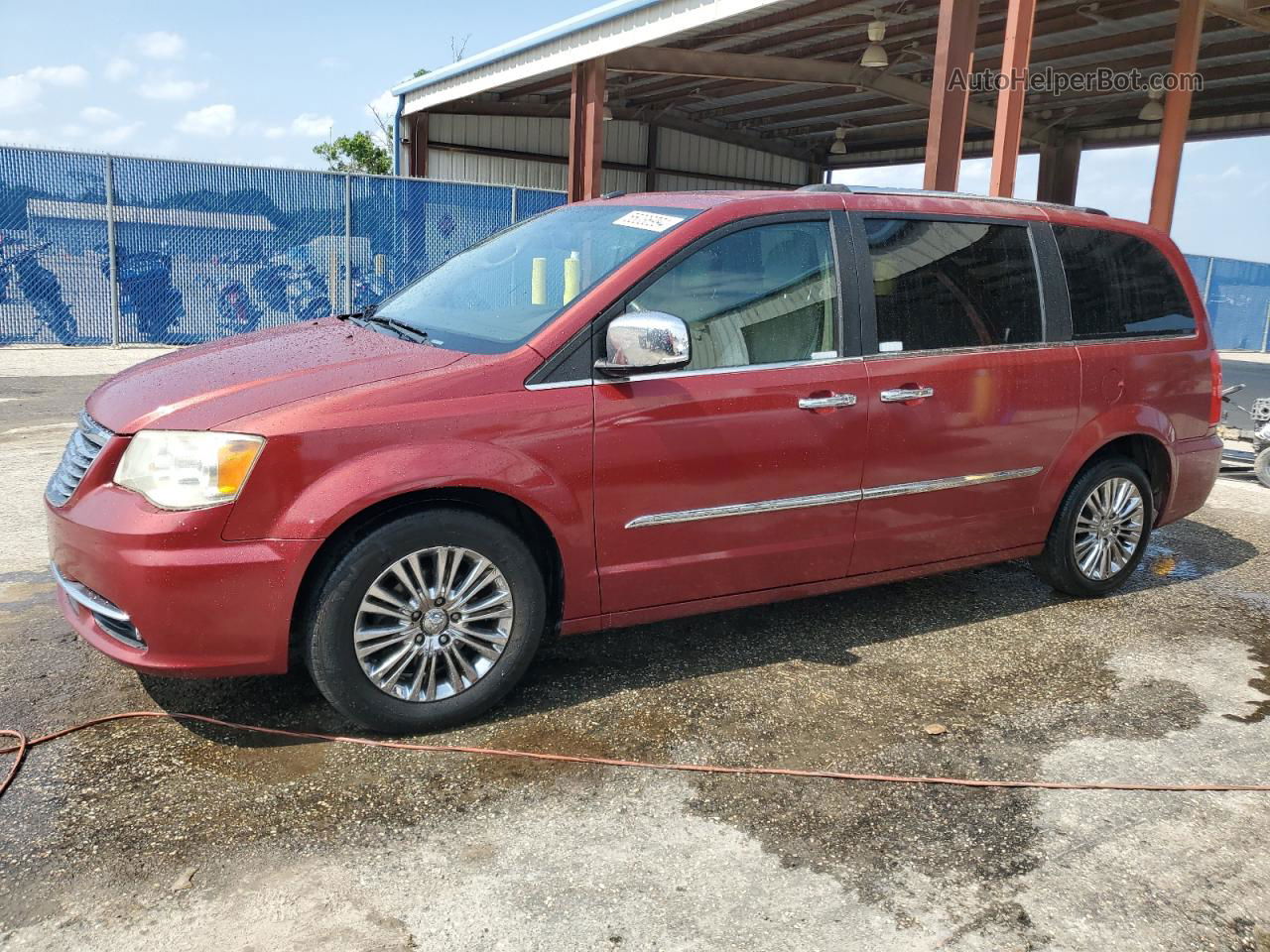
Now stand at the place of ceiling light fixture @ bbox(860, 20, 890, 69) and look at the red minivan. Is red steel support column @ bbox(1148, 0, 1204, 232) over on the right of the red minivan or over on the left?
left

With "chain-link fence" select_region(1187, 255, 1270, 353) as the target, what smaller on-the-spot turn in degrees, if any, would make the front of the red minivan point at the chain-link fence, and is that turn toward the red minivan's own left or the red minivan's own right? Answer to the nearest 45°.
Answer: approximately 180°

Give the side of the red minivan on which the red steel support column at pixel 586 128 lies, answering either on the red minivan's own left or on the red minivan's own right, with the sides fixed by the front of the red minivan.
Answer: on the red minivan's own right

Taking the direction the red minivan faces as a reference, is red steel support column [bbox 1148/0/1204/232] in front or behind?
behind

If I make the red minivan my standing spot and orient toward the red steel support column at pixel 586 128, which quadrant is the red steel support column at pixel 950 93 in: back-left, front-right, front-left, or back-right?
front-right

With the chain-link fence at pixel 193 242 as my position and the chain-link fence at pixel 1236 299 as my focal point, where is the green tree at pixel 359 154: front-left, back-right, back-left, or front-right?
front-left

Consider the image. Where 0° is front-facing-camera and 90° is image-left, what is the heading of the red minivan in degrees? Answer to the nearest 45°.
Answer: approximately 45°

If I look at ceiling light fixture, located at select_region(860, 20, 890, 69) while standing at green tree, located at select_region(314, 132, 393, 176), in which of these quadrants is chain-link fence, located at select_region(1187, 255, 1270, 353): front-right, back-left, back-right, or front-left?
front-left

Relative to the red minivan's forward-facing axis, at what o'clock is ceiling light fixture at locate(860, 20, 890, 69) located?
The ceiling light fixture is roughly at 5 o'clock from the red minivan.

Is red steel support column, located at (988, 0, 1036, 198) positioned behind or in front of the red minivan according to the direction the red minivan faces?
behind

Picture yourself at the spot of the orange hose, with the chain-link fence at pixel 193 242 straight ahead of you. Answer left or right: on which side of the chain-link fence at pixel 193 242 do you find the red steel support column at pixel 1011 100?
right

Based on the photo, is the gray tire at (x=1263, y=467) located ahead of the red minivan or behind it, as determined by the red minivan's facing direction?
behind
